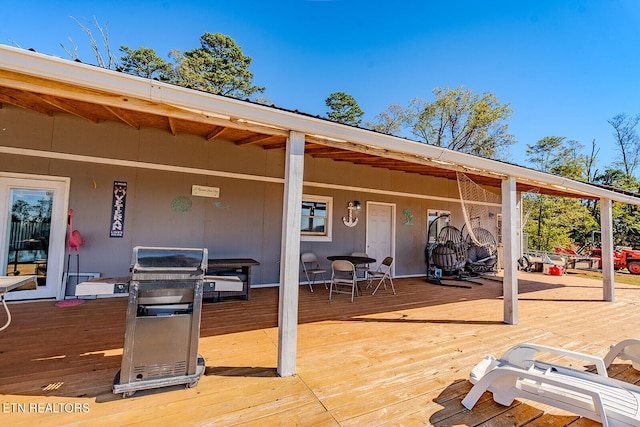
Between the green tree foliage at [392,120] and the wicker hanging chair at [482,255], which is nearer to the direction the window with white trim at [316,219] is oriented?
the wicker hanging chair

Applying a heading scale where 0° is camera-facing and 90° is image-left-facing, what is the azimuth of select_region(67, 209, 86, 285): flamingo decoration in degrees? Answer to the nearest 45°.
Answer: approximately 90°

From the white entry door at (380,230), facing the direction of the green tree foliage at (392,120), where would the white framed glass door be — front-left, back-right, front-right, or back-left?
back-left

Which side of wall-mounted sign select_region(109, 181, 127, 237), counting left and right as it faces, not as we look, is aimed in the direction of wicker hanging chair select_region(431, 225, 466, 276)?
left

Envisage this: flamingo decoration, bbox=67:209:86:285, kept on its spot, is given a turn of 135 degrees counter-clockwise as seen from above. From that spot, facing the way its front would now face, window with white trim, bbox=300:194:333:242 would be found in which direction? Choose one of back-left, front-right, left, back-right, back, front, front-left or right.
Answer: front-left

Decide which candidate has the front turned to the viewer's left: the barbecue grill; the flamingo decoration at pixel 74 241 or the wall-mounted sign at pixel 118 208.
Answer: the flamingo decoration

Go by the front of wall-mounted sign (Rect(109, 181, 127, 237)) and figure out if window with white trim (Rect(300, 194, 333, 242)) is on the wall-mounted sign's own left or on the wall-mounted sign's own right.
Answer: on the wall-mounted sign's own left
